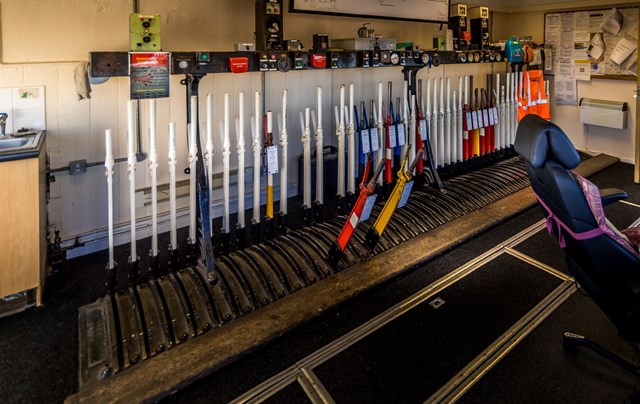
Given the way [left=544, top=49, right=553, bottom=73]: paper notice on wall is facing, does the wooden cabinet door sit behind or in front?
in front

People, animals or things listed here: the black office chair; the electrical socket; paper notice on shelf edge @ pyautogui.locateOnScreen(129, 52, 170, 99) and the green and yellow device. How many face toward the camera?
3

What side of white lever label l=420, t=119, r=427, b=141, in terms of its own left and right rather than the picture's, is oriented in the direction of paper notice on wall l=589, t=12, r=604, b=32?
left

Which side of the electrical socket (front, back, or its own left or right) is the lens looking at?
front

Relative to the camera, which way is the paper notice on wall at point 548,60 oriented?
toward the camera

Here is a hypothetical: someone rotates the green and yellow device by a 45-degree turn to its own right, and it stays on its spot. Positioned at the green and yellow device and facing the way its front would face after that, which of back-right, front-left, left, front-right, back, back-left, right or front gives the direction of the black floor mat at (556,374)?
left

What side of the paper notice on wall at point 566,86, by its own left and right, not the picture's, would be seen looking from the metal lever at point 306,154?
front

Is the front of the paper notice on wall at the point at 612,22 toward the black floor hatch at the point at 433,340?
yes
